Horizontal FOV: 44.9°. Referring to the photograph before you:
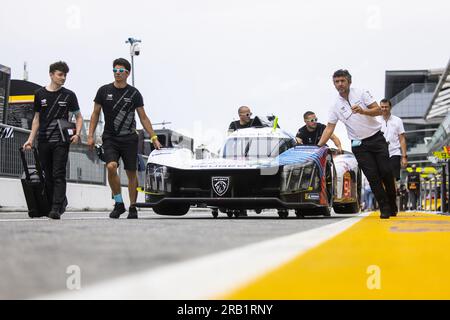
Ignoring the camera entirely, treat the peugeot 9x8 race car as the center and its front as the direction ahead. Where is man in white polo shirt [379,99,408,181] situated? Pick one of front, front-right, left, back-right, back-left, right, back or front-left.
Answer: back-left

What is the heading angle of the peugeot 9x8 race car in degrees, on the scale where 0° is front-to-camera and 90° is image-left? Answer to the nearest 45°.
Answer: approximately 0°

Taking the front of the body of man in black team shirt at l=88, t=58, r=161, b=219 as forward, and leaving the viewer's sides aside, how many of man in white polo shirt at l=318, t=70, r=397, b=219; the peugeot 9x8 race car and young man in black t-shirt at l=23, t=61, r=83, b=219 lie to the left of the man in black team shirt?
2

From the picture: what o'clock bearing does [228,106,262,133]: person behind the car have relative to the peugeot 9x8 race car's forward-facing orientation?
The person behind the car is roughly at 6 o'clock from the peugeot 9x8 race car.

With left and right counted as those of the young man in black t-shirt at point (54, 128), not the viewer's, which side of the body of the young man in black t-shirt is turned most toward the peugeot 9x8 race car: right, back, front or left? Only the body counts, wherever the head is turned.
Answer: left

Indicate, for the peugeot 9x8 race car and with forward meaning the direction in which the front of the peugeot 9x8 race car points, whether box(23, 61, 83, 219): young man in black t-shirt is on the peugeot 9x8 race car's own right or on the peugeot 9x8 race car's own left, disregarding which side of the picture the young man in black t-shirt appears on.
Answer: on the peugeot 9x8 race car's own right
